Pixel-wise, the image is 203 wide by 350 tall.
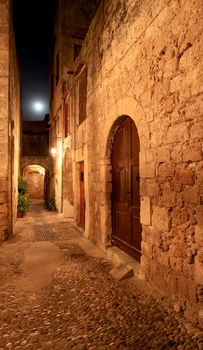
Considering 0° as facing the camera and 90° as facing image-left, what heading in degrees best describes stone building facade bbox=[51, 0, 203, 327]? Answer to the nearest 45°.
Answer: approximately 45°

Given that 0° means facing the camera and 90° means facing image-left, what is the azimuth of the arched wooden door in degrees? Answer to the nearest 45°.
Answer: approximately 45°
